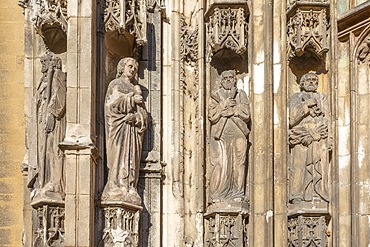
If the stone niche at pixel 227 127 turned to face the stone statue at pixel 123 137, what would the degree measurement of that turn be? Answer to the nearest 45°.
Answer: approximately 90° to its right

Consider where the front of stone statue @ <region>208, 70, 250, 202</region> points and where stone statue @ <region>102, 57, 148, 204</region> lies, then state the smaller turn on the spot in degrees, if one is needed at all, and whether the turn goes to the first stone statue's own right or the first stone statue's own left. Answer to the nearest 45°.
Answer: approximately 90° to the first stone statue's own right

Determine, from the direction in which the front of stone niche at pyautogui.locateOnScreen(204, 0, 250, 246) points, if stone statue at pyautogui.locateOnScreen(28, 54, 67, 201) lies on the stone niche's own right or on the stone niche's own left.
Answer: on the stone niche's own right

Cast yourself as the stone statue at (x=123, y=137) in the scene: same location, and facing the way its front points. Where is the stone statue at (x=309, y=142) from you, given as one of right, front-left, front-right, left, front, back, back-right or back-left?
front-left

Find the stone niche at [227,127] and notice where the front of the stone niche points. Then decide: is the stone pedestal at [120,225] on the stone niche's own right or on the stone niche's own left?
on the stone niche's own right

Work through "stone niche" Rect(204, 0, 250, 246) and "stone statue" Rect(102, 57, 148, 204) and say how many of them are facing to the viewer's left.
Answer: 0

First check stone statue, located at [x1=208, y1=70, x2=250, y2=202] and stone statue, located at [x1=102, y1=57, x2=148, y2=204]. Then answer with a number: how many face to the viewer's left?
0

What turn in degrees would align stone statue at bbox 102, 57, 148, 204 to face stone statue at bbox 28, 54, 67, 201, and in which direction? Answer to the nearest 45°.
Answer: approximately 135° to its right

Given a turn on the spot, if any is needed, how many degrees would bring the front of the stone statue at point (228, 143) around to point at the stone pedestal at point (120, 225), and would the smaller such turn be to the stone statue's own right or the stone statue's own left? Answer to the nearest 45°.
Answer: approximately 90° to the stone statue's own right

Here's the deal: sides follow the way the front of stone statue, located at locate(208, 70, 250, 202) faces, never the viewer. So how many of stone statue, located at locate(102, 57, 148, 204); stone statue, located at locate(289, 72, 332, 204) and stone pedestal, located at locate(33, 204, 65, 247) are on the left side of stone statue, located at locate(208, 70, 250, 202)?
1

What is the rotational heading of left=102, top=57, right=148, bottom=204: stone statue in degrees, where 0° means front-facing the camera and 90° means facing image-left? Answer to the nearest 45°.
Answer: approximately 315°
